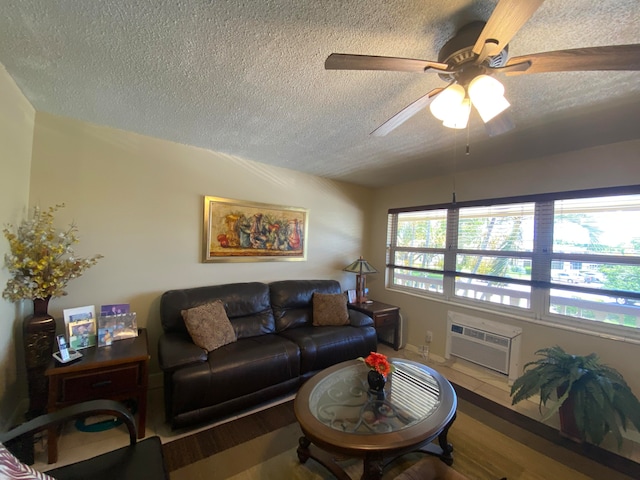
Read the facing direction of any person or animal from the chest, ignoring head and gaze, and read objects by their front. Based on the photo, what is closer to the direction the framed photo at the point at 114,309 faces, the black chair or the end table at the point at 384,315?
the black chair

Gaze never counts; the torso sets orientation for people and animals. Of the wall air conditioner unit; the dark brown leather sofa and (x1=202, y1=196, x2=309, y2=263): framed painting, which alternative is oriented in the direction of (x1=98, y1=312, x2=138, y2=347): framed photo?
the wall air conditioner unit

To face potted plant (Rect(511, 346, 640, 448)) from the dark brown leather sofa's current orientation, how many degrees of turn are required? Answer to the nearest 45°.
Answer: approximately 45° to its left

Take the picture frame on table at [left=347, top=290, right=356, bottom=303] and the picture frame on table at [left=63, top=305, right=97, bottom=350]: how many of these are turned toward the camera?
2

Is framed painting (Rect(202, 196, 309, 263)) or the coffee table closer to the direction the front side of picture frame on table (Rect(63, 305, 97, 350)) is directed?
the coffee table
